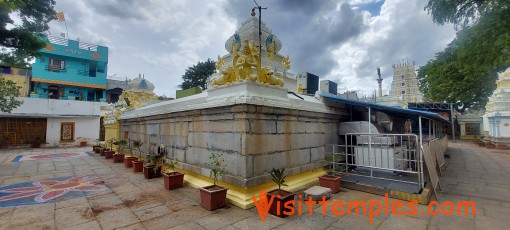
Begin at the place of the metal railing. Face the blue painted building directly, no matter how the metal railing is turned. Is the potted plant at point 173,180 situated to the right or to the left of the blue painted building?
left

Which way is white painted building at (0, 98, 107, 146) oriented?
toward the camera

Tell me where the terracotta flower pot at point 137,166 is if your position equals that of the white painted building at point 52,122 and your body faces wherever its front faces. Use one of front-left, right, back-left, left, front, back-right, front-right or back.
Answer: front

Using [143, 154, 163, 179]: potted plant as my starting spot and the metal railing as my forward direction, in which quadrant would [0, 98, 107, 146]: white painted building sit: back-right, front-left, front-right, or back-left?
back-left

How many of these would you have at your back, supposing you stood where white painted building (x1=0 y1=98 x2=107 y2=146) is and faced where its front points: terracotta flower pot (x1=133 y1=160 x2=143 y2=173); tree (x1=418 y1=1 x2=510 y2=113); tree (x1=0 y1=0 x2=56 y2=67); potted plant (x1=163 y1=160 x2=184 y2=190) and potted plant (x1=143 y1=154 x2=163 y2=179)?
0

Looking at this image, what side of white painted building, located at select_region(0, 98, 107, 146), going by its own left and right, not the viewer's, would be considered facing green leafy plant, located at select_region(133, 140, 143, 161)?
front

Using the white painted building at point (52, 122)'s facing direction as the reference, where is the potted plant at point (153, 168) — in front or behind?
in front

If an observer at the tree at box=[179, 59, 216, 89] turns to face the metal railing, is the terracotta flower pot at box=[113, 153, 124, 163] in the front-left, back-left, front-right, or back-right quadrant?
front-right

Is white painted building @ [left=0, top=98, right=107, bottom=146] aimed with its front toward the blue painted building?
no

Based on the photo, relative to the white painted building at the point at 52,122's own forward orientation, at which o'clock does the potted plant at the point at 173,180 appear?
The potted plant is roughly at 12 o'clock from the white painted building.

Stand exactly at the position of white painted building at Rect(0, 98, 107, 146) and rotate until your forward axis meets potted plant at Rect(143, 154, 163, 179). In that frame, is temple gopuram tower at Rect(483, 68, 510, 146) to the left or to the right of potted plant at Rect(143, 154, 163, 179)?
left

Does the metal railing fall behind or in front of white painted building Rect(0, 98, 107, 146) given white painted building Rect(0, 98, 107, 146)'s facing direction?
in front

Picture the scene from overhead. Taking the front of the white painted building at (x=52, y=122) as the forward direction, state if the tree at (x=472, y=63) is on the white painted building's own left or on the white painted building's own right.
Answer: on the white painted building's own left

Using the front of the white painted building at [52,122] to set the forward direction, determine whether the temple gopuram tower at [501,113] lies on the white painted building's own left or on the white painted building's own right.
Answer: on the white painted building's own left
